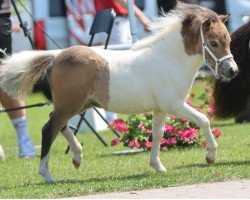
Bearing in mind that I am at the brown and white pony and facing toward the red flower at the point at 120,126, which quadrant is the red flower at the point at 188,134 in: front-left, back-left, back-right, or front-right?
front-right

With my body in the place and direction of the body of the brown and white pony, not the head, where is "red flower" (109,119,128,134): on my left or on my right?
on my left

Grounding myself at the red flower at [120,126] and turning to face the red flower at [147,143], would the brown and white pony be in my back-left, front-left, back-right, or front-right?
front-right

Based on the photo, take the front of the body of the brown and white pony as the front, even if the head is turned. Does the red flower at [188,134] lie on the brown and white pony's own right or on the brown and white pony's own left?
on the brown and white pony's own left

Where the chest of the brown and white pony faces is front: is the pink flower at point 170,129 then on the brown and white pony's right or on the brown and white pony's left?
on the brown and white pony's left

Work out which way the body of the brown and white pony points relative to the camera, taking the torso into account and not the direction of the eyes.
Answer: to the viewer's right
